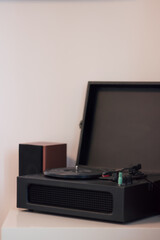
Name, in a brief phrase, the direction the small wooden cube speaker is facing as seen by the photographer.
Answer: facing the viewer and to the left of the viewer
